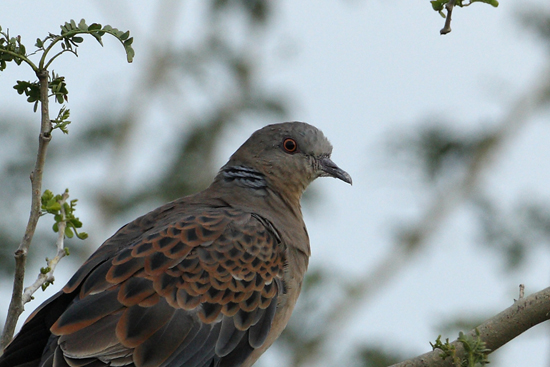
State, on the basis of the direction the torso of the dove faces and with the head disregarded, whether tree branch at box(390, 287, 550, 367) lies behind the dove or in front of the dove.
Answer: in front

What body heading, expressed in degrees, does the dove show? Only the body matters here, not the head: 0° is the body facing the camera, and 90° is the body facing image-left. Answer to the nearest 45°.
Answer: approximately 270°

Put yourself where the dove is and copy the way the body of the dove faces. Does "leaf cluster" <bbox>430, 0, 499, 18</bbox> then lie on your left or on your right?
on your right

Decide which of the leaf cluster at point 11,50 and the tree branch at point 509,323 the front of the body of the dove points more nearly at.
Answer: the tree branch

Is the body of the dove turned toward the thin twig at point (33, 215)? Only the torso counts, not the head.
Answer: no

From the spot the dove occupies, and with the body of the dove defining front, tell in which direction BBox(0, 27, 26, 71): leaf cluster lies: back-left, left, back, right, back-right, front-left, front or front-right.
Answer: back-right

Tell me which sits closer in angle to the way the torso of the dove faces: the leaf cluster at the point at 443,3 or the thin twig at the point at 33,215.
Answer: the leaf cluster
